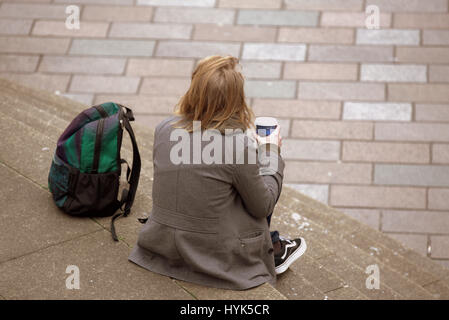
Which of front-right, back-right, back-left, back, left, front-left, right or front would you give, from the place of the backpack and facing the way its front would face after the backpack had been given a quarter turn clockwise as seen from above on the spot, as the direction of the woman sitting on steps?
back-right

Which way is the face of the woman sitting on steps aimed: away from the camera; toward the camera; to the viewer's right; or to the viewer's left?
away from the camera

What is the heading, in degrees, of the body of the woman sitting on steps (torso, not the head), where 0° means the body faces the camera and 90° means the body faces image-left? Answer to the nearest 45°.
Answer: approximately 225°

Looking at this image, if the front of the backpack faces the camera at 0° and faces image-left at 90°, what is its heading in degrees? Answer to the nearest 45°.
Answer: approximately 90°
